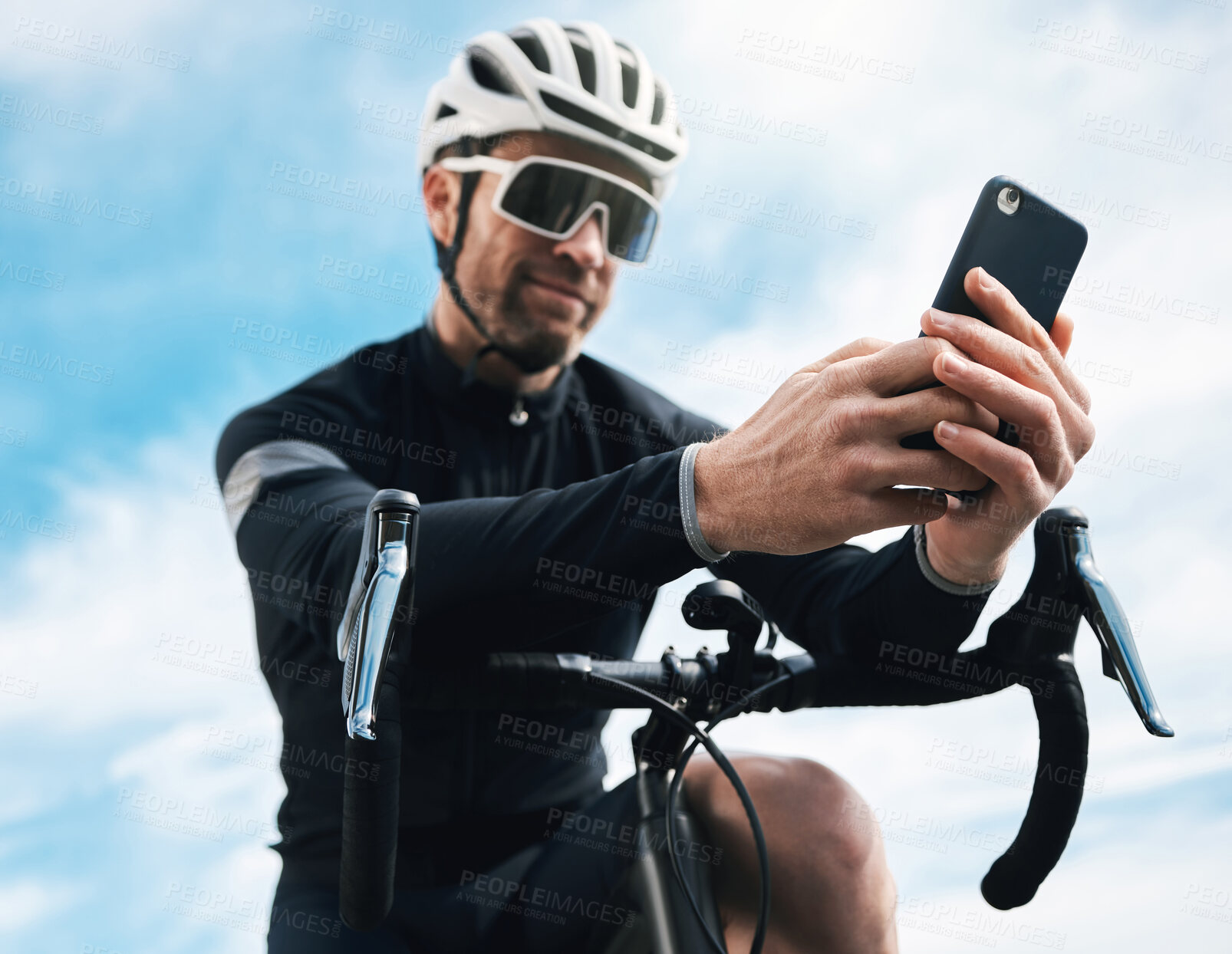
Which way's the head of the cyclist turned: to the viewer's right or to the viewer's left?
to the viewer's right

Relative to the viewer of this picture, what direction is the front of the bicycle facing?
facing the viewer and to the right of the viewer
